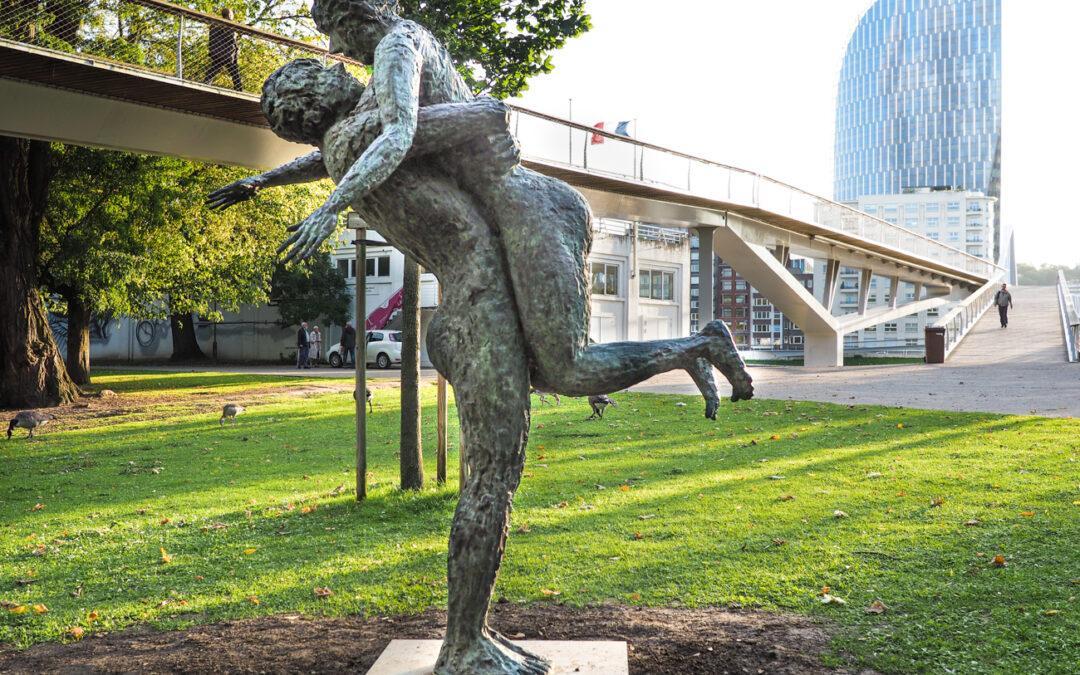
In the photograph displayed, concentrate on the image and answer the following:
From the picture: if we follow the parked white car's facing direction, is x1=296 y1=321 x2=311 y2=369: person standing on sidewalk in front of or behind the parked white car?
in front

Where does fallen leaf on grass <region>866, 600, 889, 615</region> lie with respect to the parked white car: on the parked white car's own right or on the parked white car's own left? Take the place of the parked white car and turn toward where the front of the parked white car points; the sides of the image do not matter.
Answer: on the parked white car's own left

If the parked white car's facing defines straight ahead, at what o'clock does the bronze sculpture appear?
The bronze sculpture is roughly at 9 o'clock from the parked white car.

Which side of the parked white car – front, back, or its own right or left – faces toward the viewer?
left

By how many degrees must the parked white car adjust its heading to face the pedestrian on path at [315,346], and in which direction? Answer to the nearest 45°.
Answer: approximately 45° to its right

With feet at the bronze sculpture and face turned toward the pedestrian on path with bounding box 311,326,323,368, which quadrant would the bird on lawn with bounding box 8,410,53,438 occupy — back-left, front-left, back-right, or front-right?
front-left
